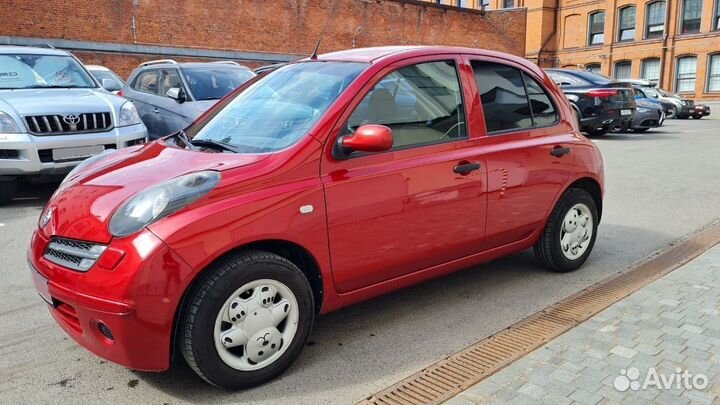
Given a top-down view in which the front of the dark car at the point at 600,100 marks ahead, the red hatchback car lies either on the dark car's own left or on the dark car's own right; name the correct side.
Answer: on the dark car's own left

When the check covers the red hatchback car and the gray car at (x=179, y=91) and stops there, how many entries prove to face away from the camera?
0

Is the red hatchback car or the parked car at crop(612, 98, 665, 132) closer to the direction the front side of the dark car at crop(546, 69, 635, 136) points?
the parked car

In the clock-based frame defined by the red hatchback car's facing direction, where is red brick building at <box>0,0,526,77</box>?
The red brick building is roughly at 4 o'clock from the red hatchback car.

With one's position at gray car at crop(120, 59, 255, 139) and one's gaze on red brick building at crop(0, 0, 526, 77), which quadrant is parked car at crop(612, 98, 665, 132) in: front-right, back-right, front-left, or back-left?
front-right

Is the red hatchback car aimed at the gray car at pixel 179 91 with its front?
no

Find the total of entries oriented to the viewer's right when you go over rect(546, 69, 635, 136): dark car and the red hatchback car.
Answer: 0

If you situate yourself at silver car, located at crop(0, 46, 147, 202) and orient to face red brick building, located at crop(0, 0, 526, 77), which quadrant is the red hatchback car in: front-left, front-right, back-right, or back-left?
back-right

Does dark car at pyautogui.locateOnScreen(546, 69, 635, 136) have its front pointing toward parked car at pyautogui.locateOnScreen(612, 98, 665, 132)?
no

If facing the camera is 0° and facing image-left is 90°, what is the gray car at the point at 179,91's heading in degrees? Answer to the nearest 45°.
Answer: approximately 315°

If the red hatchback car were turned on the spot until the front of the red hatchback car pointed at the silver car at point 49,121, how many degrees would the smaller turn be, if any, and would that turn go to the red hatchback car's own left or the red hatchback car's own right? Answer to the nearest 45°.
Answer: approximately 90° to the red hatchback car's own right
